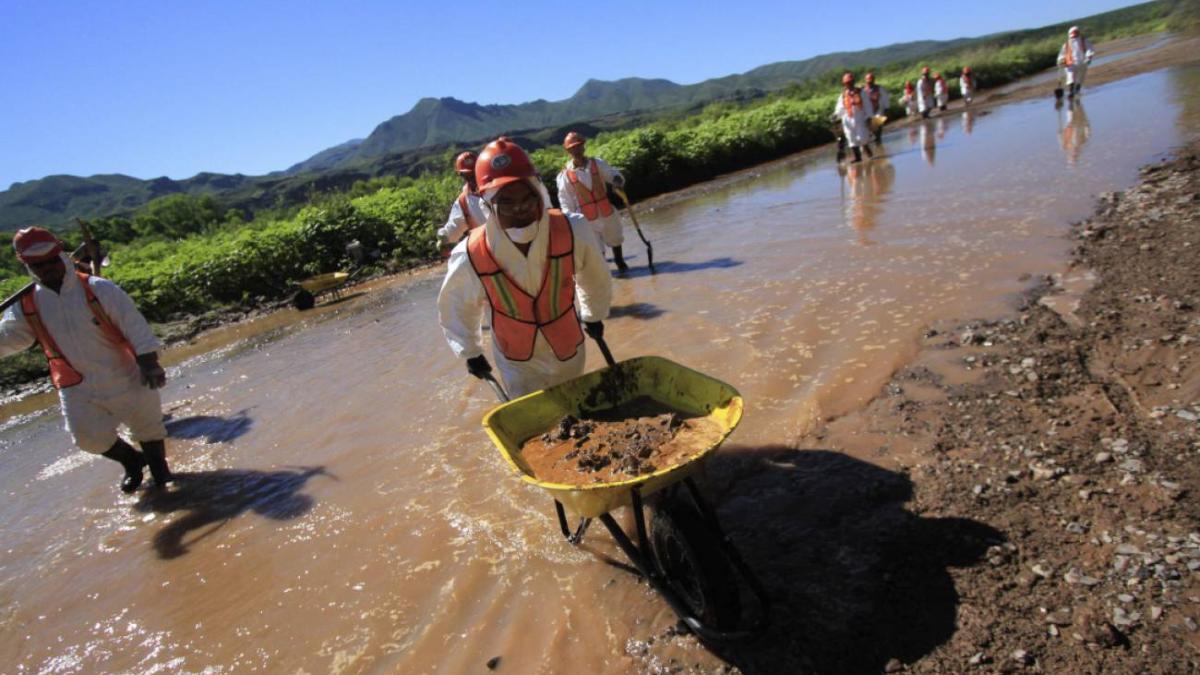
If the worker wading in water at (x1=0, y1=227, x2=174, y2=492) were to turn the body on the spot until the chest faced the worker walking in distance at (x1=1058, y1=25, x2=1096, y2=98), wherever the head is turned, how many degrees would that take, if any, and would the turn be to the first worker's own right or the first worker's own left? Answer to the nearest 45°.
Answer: approximately 90° to the first worker's own left

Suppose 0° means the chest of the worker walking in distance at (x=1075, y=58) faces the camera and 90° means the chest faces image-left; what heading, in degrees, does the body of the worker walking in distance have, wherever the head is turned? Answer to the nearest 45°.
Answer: approximately 0°

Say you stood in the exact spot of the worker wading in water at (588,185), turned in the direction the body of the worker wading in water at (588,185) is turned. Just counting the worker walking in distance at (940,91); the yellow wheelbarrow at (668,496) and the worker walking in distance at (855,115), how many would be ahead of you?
1

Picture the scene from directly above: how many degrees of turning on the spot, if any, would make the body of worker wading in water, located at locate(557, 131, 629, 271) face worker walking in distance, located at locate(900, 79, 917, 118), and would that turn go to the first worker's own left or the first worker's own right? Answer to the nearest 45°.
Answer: approximately 135° to the first worker's own left

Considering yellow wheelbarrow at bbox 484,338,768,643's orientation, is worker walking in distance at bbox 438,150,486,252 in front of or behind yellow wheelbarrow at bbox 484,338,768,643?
behind

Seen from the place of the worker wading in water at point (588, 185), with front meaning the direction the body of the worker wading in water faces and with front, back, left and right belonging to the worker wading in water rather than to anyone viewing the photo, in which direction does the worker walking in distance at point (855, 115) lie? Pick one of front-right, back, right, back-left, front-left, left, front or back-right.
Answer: back-left

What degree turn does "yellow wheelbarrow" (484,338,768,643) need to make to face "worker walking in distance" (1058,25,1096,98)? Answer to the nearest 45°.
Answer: approximately 90° to its left

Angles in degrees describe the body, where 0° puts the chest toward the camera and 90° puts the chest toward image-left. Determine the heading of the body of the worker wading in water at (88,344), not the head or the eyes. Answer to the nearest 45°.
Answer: approximately 0°
